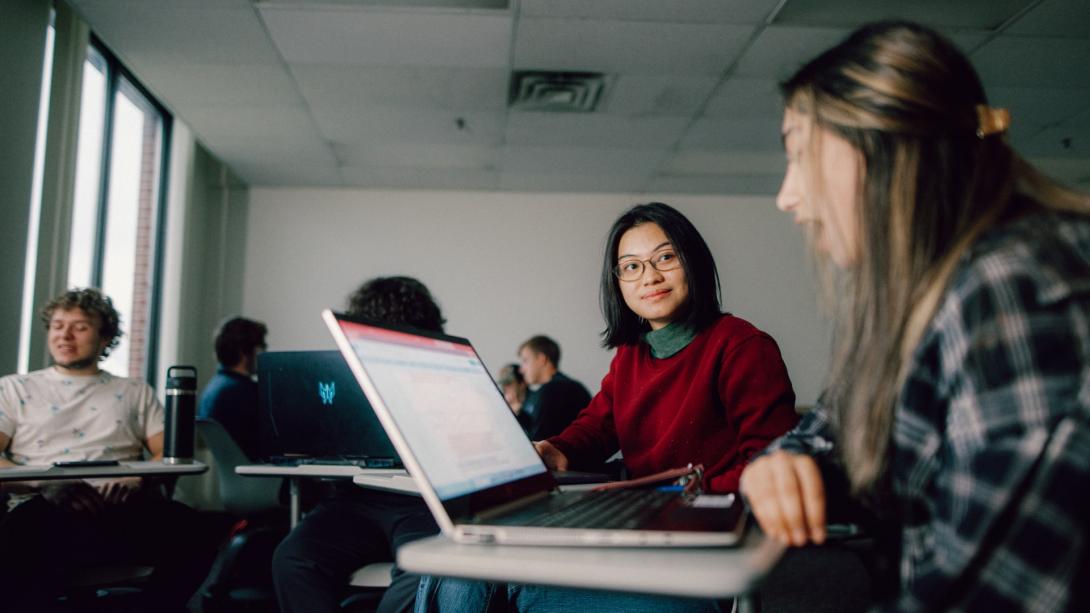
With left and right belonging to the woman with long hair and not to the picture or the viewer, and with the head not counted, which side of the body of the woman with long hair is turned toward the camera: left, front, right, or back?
left

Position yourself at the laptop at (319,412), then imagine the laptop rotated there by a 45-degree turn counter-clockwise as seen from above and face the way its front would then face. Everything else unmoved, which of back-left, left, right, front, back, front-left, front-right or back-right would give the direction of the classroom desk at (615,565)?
back-left

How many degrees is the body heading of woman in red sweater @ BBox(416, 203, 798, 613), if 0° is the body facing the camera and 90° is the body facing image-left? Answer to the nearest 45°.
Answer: approximately 45°

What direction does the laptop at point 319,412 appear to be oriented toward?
away from the camera

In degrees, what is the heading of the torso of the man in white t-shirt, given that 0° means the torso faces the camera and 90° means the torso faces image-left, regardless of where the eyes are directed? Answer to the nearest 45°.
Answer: approximately 0°

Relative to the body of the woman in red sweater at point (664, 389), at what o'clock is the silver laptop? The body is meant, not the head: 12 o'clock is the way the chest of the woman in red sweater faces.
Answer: The silver laptop is roughly at 11 o'clock from the woman in red sweater.

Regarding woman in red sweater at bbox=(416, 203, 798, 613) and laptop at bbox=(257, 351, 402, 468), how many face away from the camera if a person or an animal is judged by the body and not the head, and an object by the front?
1
